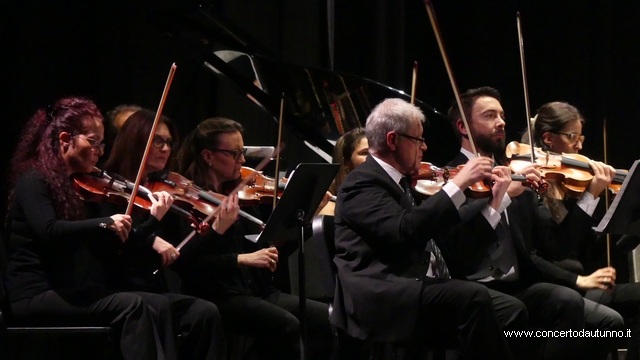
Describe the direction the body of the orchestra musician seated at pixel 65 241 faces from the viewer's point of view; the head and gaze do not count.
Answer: to the viewer's right

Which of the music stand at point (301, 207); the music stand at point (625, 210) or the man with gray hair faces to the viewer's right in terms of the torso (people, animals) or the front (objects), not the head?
the man with gray hair

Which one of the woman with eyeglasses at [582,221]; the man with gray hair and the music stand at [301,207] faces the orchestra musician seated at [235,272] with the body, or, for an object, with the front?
the music stand

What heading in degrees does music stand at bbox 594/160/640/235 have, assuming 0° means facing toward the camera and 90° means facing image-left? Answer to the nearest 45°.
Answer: approximately 135°

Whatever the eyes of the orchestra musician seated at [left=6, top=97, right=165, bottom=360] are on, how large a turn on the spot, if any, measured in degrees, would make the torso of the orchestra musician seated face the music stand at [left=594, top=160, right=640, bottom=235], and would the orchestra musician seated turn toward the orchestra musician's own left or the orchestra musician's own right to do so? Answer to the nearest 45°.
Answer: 0° — they already face it

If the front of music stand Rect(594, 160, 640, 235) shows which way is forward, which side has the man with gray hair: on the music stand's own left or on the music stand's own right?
on the music stand's own left

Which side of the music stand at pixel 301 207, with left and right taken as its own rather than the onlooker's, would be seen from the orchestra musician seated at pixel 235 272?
front

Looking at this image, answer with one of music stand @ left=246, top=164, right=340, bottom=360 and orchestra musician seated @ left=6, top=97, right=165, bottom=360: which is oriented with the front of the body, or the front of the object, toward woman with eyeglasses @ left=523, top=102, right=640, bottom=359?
the orchestra musician seated

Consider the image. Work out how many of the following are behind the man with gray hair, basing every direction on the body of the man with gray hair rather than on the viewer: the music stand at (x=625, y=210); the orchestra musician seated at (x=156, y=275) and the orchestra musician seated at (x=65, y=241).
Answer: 2

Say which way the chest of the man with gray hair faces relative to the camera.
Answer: to the viewer's right

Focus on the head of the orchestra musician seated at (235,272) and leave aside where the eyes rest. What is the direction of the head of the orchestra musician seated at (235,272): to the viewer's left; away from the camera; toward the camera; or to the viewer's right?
to the viewer's right

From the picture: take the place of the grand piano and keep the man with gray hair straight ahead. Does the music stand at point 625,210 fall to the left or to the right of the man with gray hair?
left

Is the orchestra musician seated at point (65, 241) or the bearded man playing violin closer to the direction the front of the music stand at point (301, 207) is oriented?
the orchestra musician seated

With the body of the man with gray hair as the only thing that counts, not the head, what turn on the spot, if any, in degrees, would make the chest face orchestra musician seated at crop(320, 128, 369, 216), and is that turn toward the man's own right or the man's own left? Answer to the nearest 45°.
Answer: approximately 90° to the man's own left
